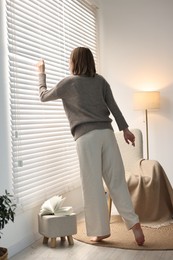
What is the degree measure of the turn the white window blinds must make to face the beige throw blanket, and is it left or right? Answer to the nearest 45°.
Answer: approximately 45° to its left

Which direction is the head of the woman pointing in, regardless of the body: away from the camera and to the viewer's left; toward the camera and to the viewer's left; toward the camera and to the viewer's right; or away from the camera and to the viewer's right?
away from the camera and to the viewer's left

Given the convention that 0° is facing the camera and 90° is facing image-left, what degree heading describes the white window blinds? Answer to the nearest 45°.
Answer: approximately 315°

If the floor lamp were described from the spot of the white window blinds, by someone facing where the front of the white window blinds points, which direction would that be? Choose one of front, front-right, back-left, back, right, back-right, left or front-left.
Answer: left
